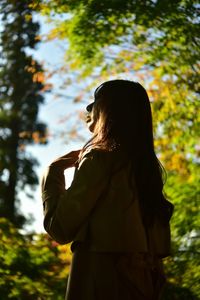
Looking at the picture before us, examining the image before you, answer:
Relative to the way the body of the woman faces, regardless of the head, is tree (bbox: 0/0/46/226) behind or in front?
in front

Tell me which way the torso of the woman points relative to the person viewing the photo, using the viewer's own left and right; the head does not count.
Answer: facing away from the viewer and to the left of the viewer

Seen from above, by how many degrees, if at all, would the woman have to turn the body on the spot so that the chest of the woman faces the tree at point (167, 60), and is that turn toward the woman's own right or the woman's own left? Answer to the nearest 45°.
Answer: approximately 45° to the woman's own right

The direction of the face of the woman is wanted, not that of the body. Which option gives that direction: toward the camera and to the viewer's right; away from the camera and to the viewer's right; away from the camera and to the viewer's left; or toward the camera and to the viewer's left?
away from the camera and to the viewer's left
